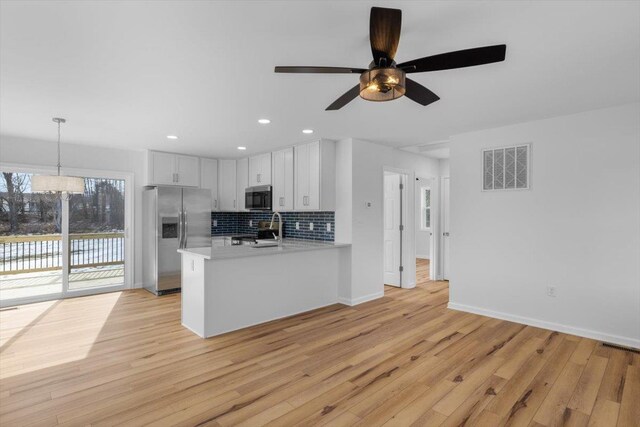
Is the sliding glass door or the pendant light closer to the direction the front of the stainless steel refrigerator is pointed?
the pendant light

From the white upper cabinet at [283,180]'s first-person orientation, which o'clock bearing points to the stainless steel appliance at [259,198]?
The stainless steel appliance is roughly at 3 o'clock from the white upper cabinet.

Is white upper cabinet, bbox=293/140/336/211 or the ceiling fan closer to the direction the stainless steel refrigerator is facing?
the ceiling fan

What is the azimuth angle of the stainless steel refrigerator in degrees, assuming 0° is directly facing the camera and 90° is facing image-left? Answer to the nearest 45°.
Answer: approximately 0°

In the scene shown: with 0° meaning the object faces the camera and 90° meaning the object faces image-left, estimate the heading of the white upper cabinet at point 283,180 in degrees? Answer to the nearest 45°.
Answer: approximately 45°

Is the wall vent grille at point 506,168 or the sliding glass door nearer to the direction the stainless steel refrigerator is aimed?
the wall vent grille

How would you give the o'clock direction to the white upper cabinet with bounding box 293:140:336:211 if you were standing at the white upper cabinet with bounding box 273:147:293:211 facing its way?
the white upper cabinet with bounding box 293:140:336:211 is roughly at 9 o'clock from the white upper cabinet with bounding box 273:147:293:211.

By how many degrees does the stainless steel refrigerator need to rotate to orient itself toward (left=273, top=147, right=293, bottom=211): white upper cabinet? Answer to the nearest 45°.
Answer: approximately 45° to its left
